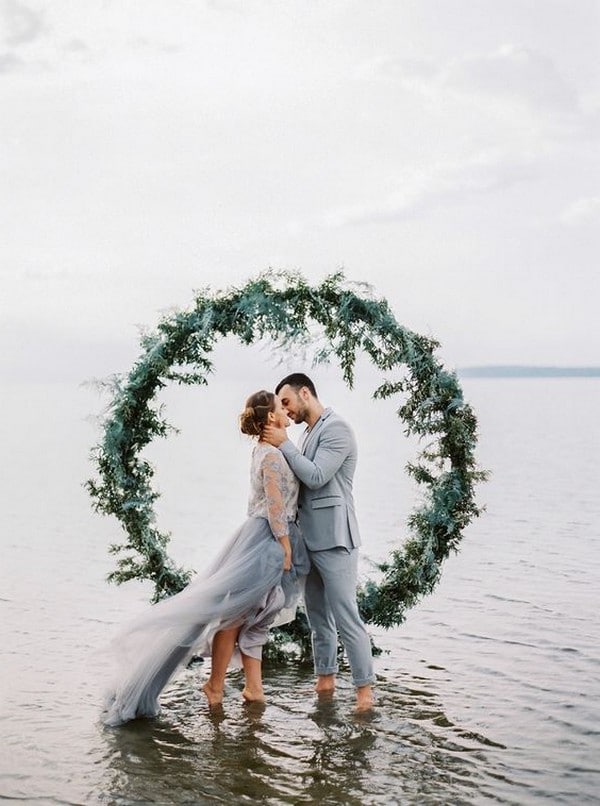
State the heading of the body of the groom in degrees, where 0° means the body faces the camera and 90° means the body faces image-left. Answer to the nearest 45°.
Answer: approximately 90°
